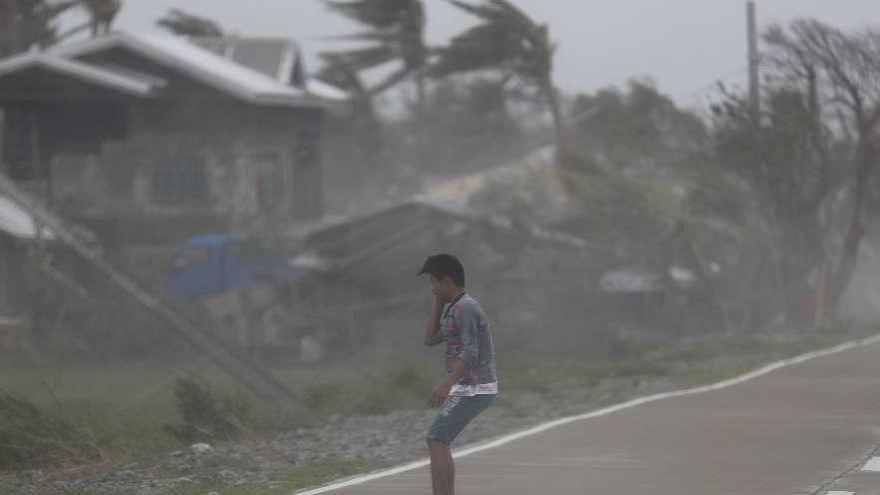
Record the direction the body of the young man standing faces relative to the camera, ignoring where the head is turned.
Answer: to the viewer's left

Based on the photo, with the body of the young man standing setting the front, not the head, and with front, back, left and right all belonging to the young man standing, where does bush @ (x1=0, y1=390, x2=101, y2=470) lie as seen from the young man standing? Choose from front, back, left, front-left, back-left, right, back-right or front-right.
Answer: front-right

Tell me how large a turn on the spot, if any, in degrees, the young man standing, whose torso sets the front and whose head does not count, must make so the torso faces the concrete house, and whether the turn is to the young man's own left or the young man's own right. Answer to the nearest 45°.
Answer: approximately 90° to the young man's own right

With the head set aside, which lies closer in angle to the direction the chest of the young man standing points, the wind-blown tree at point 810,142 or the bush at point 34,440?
the bush

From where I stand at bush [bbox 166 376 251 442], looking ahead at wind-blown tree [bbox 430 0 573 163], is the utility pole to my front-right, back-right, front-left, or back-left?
front-right

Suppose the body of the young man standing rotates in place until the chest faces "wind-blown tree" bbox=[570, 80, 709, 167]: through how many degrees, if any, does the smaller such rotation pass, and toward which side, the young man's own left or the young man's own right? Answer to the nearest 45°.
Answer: approximately 90° to the young man's own right

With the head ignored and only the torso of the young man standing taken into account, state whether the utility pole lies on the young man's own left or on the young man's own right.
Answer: on the young man's own right

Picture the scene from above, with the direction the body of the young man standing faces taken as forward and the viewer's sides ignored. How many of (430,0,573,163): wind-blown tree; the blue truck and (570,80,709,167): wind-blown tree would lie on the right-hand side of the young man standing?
3

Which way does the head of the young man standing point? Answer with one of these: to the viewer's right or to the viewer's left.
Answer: to the viewer's left

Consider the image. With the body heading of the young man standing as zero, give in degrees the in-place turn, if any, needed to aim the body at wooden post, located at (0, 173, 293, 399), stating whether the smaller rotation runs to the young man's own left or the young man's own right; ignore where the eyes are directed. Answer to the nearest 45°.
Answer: approximately 90° to the young man's own right

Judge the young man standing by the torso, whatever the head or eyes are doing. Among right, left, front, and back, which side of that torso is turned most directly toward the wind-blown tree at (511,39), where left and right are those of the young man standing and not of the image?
right
